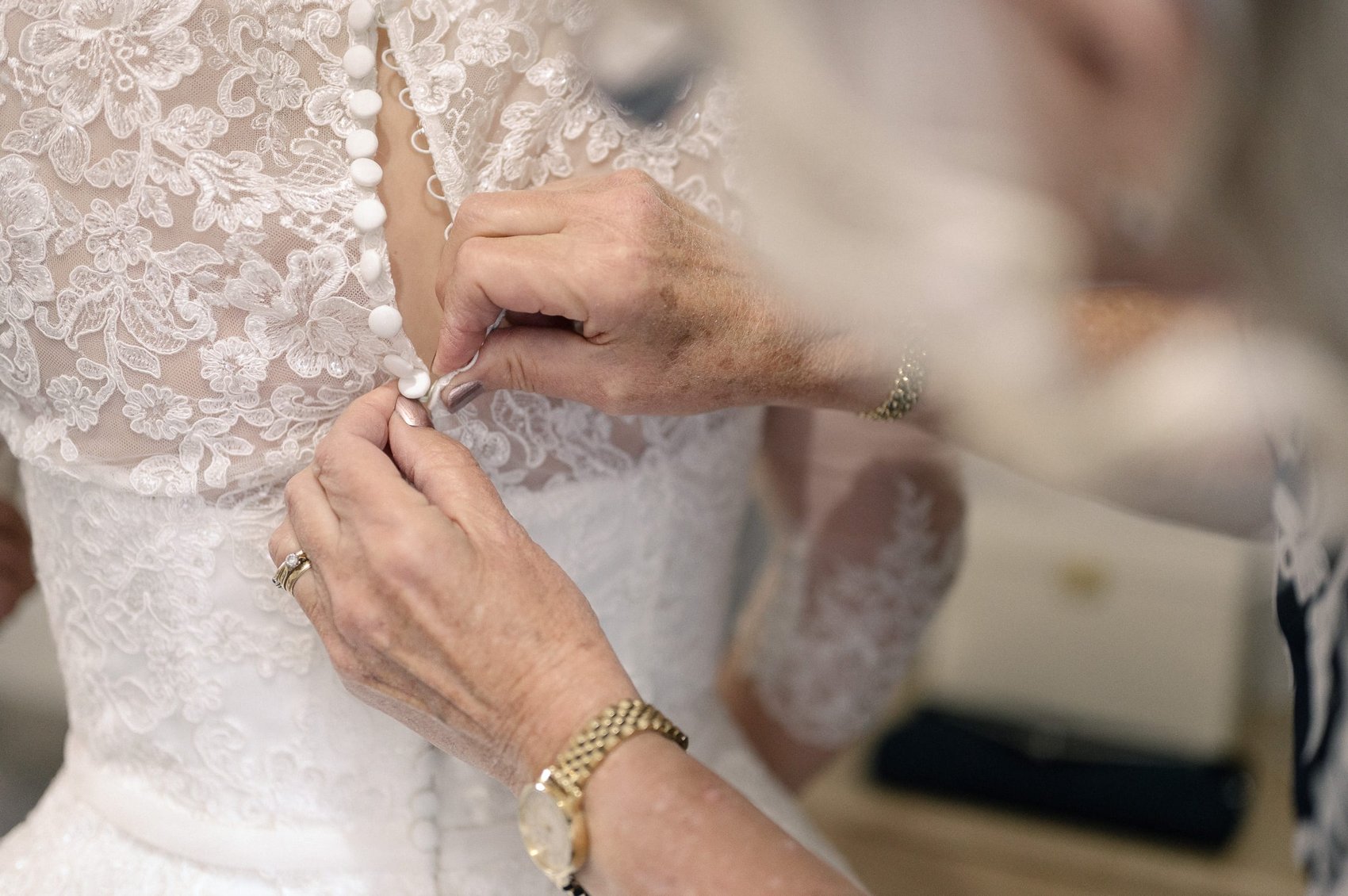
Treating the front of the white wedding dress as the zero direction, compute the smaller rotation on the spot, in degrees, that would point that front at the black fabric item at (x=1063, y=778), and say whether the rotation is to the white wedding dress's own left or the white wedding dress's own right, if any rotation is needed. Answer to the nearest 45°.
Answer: approximately 45° to the white wedding dress's own right

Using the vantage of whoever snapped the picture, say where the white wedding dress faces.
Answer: facing away from the viewer
